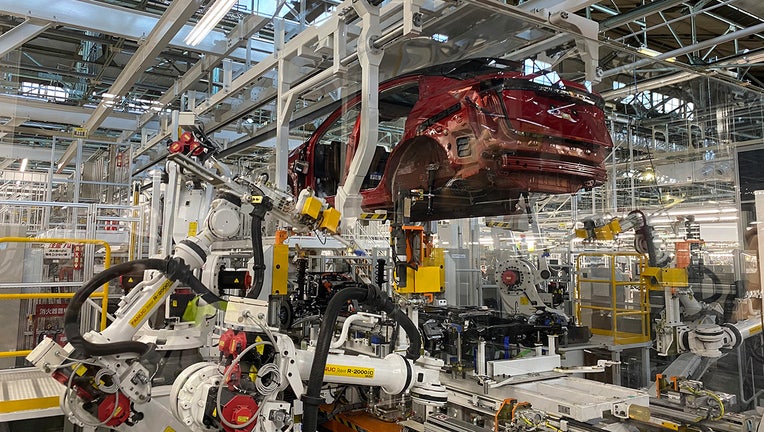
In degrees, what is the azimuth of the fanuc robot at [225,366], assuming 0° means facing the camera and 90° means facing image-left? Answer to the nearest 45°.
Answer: approximately 270°

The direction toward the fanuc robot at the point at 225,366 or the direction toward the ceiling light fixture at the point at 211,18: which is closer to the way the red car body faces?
the ceiling light fixture

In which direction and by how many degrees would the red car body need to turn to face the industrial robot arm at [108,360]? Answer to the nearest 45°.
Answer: approximately 90° to its left

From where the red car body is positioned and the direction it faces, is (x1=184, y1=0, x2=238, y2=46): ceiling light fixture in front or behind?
in front

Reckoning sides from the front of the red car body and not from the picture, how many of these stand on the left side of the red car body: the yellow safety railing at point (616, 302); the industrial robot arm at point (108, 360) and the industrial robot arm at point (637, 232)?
1

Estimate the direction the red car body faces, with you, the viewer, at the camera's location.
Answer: facing away from the viewer and to the left of the viewer

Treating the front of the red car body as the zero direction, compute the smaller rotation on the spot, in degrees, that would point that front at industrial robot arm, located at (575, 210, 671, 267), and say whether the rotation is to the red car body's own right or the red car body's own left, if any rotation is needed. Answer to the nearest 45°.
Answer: approximately 90° to the red car body's own right

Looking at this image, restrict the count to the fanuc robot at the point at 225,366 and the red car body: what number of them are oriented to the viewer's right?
1
